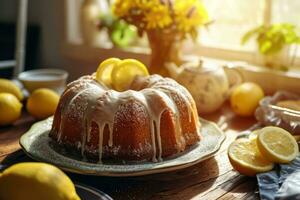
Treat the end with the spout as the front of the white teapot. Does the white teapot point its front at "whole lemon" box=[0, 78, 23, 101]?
yes

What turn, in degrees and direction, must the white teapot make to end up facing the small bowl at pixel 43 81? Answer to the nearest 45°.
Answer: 0° — it already faces it

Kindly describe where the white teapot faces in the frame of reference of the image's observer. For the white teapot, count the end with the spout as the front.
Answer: facing to the left of the viewer

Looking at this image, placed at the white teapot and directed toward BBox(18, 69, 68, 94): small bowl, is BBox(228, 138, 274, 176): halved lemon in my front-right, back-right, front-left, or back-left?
back-left
